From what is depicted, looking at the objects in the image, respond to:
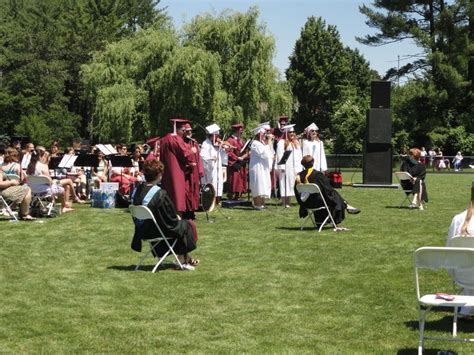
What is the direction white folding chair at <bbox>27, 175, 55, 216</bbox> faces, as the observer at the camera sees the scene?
facing away from the viewer and to the right of the viewer

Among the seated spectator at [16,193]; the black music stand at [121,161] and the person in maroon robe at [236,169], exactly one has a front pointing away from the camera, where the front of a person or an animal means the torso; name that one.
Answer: the black music stand

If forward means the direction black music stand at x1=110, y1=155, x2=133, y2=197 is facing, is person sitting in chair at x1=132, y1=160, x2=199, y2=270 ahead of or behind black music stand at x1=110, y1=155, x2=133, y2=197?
behind

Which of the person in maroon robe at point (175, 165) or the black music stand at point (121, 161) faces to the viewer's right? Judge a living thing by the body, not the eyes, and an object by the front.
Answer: the person in maroon robe

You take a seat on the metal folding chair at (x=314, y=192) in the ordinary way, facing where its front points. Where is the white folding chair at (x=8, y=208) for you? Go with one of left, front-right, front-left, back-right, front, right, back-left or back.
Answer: back-left

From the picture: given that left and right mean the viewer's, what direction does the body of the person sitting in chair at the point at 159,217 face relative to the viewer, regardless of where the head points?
facing away from the viewer and to the right of the viewer

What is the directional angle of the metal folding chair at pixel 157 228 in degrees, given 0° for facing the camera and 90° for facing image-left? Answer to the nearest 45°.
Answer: approximately 225°

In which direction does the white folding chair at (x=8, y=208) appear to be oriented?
to the viewer's right

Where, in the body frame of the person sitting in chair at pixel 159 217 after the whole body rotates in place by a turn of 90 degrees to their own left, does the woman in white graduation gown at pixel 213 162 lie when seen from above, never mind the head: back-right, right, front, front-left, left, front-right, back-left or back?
front-right

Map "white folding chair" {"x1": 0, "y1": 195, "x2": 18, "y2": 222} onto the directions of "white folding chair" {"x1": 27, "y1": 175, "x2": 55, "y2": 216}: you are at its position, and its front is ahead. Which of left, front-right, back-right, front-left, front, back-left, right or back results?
back

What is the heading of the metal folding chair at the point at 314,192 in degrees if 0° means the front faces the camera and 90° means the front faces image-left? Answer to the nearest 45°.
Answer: approximately 225°

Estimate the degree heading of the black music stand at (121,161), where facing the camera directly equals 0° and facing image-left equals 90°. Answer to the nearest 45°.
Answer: approximately 180°

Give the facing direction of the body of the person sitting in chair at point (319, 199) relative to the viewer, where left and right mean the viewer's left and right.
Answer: facing away from the viewer and to the right of the viewer

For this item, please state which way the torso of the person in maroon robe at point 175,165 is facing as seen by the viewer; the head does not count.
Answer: to the viewer's right

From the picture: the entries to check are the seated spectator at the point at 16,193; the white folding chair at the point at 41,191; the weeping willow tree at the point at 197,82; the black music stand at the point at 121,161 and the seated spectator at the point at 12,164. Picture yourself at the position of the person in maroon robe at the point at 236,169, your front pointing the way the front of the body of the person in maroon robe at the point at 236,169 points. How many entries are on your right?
4
